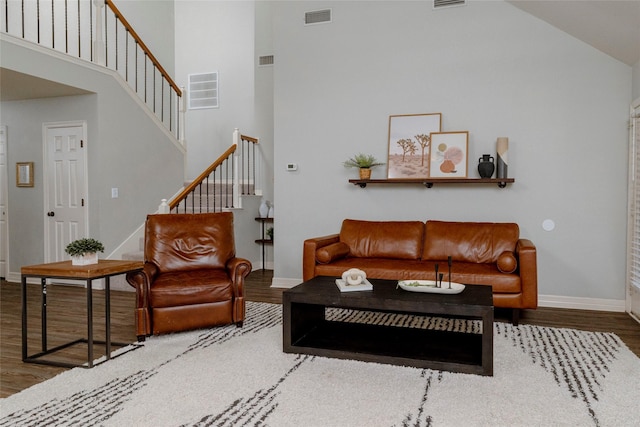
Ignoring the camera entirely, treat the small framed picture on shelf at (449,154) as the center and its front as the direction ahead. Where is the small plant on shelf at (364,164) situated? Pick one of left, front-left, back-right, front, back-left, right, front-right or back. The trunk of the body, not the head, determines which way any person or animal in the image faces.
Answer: right

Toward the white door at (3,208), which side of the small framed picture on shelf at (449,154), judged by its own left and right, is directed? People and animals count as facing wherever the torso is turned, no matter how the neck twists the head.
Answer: right

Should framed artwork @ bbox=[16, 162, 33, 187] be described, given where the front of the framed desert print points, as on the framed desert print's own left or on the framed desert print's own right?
on the framed desert print's own right

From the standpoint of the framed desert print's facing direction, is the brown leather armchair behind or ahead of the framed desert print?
ahead

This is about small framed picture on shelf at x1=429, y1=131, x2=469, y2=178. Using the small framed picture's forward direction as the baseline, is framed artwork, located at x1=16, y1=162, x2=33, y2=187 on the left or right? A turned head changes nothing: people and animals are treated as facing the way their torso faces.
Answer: on its right

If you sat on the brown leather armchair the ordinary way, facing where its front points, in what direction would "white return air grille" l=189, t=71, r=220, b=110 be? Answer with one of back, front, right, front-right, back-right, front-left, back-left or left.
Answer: back

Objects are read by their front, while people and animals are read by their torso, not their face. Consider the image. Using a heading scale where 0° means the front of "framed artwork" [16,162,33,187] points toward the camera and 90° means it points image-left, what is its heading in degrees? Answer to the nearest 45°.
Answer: approximately 0°
